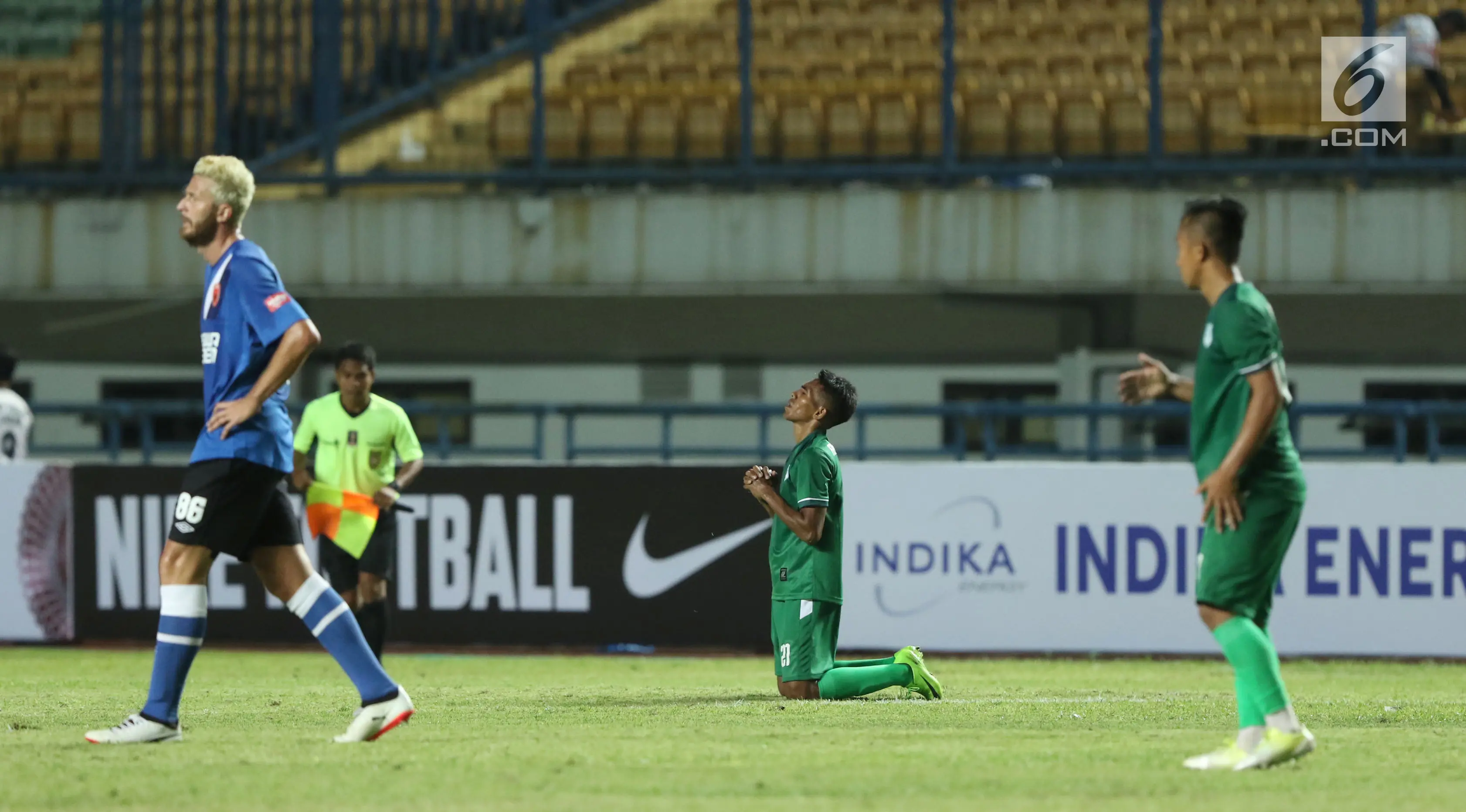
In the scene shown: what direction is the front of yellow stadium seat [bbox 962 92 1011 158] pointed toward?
toward the camera

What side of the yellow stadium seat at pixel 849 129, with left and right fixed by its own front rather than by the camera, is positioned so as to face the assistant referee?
front

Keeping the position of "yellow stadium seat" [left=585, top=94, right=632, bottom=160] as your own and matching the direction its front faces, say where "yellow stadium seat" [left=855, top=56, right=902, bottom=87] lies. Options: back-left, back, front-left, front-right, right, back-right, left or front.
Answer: left

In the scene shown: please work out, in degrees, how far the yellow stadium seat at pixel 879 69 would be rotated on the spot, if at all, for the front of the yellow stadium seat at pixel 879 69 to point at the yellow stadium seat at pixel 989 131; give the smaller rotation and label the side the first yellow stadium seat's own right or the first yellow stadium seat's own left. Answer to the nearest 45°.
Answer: approximately 45° to the first yellow stadium seat's own left

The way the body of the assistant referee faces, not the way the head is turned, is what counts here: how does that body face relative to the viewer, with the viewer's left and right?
facing the viewer

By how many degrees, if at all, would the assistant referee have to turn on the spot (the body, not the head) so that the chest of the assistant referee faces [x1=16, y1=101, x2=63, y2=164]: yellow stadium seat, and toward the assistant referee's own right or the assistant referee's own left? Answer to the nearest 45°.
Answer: approximately 180°

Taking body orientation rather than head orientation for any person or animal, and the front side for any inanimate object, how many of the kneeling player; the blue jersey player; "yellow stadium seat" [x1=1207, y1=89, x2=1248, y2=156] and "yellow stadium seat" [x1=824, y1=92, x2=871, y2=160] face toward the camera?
2

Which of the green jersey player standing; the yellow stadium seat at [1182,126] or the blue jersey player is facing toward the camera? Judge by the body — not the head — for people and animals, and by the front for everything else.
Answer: the yellow stadium seat

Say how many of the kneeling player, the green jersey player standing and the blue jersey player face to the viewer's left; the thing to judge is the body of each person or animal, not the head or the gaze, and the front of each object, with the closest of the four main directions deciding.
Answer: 3

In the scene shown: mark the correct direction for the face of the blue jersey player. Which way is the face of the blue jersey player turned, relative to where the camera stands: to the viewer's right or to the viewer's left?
to the viewer's left

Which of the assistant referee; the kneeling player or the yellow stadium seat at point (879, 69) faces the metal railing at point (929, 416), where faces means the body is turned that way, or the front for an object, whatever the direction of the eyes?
the yellow stadium seat

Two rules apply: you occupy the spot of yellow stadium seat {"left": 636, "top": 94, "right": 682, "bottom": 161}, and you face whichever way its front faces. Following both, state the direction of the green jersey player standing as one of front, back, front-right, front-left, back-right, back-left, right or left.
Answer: front

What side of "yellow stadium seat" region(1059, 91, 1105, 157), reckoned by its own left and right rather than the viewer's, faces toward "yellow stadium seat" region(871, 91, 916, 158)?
right

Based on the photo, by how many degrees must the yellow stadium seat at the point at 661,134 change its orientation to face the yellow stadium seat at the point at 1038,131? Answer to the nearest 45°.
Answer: approximately 90° to its left

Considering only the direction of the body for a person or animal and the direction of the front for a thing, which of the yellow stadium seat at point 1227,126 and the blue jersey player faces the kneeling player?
the yellow stadium seat

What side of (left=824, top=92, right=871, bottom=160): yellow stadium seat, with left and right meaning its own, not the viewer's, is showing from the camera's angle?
front

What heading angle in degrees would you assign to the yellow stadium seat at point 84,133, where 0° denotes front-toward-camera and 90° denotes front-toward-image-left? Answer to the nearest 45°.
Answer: approximately 0°

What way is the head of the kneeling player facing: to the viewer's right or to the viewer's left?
to the viewer's left

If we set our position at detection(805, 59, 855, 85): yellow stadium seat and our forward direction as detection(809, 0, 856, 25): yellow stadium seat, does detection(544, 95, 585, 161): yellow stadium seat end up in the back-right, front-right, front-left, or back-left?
back-left

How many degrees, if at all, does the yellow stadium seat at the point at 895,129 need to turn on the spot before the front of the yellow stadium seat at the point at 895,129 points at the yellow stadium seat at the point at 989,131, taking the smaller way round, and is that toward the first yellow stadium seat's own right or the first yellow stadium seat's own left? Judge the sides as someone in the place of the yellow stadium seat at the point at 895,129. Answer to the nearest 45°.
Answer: approximately 90° to the first yellow stadium seat's own left
